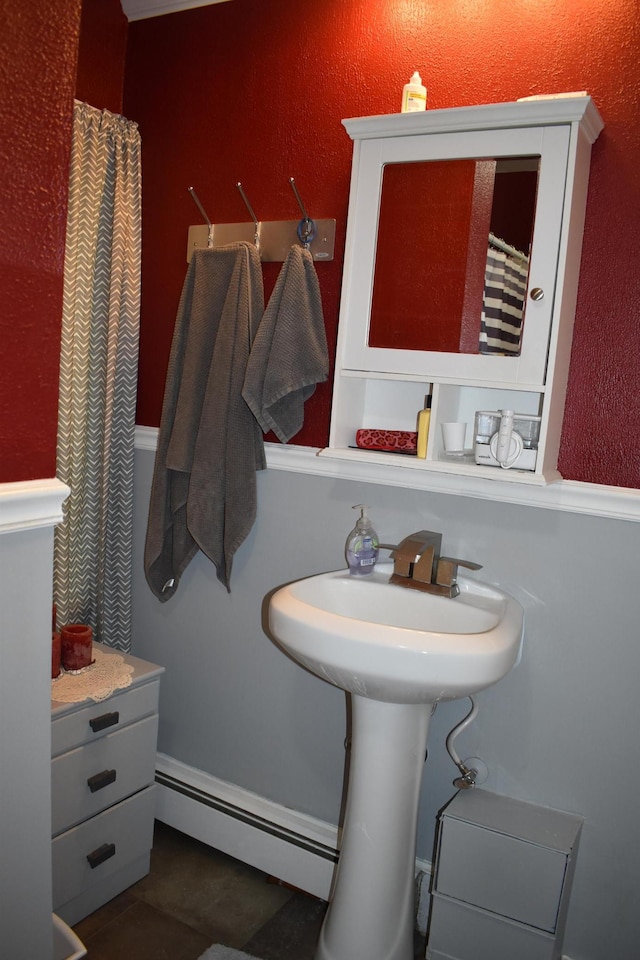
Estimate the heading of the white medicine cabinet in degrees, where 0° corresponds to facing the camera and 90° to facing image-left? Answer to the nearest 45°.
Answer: approximately 45°

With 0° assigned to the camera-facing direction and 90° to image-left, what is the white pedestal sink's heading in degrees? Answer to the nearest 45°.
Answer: approximately 45°

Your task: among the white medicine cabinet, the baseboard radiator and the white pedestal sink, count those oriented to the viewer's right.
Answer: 0

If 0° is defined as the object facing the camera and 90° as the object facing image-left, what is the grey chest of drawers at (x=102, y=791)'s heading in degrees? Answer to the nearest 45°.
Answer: approximately 315°

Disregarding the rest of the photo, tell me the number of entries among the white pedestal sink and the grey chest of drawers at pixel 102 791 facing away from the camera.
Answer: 0
